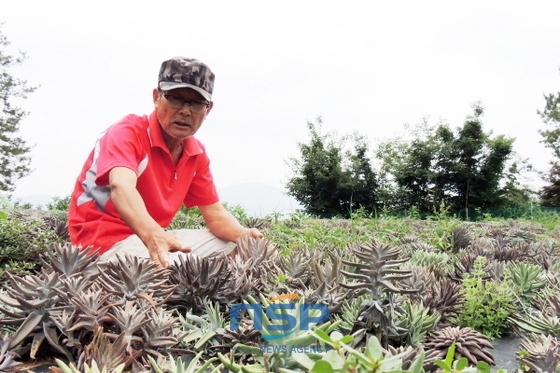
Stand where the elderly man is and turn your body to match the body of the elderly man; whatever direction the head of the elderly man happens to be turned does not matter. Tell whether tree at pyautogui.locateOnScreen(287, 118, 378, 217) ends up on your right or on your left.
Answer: on your left

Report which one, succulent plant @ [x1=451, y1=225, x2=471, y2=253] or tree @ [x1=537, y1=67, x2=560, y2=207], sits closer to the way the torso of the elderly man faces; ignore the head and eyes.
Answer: the succulent plant

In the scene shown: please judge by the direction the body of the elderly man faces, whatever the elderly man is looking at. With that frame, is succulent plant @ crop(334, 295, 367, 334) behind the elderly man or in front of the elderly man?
in front

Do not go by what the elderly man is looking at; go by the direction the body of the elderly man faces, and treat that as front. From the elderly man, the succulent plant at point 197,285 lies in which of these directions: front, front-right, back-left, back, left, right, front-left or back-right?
front-right

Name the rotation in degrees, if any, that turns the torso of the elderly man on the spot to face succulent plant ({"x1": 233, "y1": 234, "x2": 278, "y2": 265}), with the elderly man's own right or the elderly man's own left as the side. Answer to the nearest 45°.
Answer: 0° — they already face it

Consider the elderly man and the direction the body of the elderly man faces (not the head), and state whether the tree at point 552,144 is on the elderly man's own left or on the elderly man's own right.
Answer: on the elderly man's own left

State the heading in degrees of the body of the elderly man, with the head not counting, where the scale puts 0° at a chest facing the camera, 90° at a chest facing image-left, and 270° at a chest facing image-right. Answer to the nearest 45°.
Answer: approximately 315°

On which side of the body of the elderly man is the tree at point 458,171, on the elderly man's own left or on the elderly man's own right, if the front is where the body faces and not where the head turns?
on the elderly man's own left

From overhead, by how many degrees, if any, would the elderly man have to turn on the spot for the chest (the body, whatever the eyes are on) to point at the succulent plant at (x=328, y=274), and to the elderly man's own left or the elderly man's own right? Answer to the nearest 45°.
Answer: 0° — they already face it
